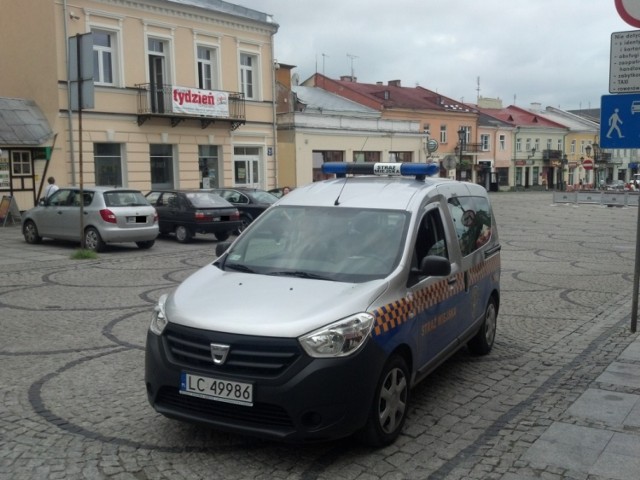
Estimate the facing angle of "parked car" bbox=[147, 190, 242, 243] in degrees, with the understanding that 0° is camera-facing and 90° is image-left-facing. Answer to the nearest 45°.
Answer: approximately 135°

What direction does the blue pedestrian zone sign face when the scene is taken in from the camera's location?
facing the viewer

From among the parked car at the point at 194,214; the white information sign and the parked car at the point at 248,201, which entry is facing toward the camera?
the white information sign

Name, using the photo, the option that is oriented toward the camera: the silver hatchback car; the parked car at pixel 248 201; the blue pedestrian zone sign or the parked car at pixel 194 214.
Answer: the blue pedestrian zone sign

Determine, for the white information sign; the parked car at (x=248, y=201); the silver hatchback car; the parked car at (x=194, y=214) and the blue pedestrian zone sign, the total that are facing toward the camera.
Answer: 2

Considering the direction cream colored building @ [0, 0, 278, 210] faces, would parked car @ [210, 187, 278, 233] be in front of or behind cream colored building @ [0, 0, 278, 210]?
in front

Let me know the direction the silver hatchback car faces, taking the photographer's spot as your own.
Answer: facing away from the viewer and to the left of the viewer

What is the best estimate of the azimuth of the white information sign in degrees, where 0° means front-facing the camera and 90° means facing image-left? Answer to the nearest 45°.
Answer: approximately 0°

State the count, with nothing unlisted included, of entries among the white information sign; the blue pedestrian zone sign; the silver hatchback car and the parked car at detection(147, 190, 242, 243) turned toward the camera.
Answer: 2

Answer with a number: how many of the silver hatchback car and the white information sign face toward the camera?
1

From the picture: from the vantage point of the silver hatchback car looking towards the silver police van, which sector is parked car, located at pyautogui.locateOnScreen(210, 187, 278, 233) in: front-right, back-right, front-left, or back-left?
back-left

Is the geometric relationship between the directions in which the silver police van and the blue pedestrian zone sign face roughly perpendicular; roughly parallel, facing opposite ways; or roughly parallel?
roughly parallel

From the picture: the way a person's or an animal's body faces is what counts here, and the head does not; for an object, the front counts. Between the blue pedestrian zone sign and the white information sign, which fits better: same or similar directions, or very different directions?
same or similar directions

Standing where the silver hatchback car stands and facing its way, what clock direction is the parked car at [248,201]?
The parked car is roughly at 3 o'clock from the silver hatchback car.

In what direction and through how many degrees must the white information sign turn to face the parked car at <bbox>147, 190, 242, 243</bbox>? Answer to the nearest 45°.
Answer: approximately 135° to its right

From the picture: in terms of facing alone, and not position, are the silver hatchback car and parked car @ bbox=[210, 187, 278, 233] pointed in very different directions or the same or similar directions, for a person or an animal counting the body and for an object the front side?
same or similar directions

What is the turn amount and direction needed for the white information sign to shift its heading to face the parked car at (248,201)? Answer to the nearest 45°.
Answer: approximately 135° to its right

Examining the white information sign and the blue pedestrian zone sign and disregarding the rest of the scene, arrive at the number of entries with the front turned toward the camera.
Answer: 2
